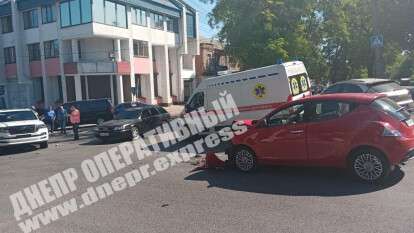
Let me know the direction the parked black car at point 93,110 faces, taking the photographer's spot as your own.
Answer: facing to the left of the viewer

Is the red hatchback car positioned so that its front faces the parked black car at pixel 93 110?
yes

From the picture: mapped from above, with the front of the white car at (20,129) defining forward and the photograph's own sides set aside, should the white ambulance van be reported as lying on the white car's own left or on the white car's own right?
on the white car's own left

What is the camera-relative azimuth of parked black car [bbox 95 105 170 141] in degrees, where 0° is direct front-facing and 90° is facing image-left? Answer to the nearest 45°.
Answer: approximately 45°

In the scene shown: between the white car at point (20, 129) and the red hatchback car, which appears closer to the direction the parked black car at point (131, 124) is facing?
the white car

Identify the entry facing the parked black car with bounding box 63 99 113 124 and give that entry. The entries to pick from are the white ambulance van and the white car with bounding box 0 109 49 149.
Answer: the white ambulance van

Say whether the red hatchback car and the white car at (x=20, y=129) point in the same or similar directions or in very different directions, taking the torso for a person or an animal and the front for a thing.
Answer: very different directions

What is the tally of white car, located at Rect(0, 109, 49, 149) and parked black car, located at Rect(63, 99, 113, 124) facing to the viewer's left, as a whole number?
1

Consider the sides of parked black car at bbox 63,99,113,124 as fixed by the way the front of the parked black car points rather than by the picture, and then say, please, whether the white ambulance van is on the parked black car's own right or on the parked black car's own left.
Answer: on the parked black car's own left

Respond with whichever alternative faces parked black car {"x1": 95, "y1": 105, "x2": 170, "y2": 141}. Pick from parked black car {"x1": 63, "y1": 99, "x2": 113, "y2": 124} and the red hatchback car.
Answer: the red hatchback car

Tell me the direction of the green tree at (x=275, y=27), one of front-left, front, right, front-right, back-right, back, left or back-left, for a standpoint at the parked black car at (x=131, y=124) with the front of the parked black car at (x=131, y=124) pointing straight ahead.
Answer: back

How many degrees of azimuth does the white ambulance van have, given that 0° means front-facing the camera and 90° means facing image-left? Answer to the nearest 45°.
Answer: approximately 135°

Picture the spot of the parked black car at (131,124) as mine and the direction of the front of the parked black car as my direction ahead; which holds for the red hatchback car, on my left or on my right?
on my left
